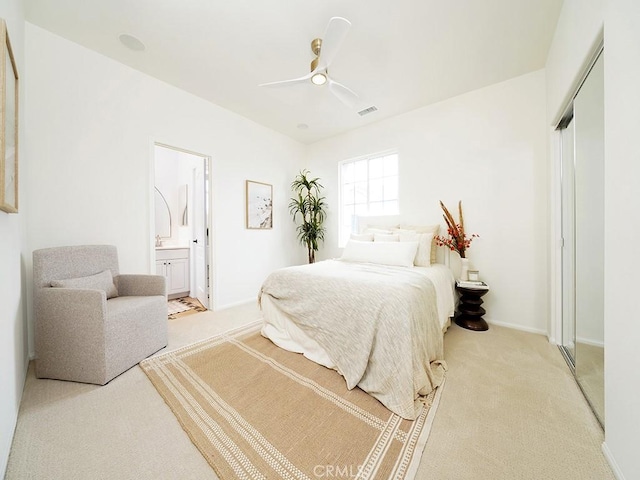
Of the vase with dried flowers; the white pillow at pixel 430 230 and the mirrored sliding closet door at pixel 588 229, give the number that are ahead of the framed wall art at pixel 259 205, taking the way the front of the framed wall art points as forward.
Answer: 3

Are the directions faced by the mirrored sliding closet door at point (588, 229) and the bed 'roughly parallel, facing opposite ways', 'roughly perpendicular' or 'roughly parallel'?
roughly perpendicular

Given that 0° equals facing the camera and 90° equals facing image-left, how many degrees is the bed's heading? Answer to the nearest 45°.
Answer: approximately 45°

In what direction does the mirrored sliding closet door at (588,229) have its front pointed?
to the viewer's left

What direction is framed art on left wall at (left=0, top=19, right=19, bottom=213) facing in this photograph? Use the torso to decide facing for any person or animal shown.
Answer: to the viewer's right

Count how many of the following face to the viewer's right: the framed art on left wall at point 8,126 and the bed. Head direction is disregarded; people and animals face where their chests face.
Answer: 1

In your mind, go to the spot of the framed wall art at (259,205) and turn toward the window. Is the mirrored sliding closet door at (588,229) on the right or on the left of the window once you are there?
right

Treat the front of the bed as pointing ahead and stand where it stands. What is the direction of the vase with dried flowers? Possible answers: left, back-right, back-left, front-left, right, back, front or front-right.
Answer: back

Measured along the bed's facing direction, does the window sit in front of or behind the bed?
behind

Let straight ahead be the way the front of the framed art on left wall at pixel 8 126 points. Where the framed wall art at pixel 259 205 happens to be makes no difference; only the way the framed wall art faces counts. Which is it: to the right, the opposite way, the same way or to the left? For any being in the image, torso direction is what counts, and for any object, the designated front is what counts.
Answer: to the right

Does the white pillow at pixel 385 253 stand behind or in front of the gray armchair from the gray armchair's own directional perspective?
in front

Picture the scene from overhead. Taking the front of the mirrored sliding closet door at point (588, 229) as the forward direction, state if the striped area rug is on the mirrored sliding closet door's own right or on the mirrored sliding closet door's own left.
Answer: on the mirrored sliding closet door's own left
